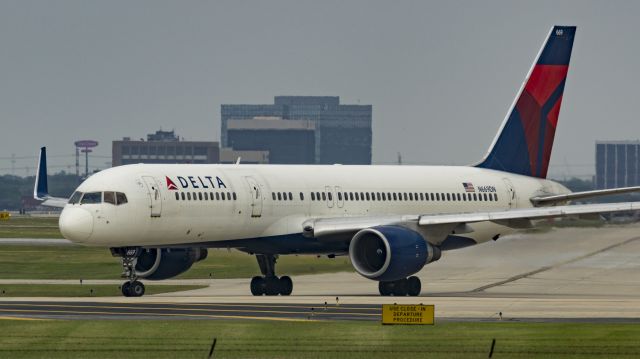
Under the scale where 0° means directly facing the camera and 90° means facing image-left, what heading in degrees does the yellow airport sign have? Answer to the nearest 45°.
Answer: approximately 0°
